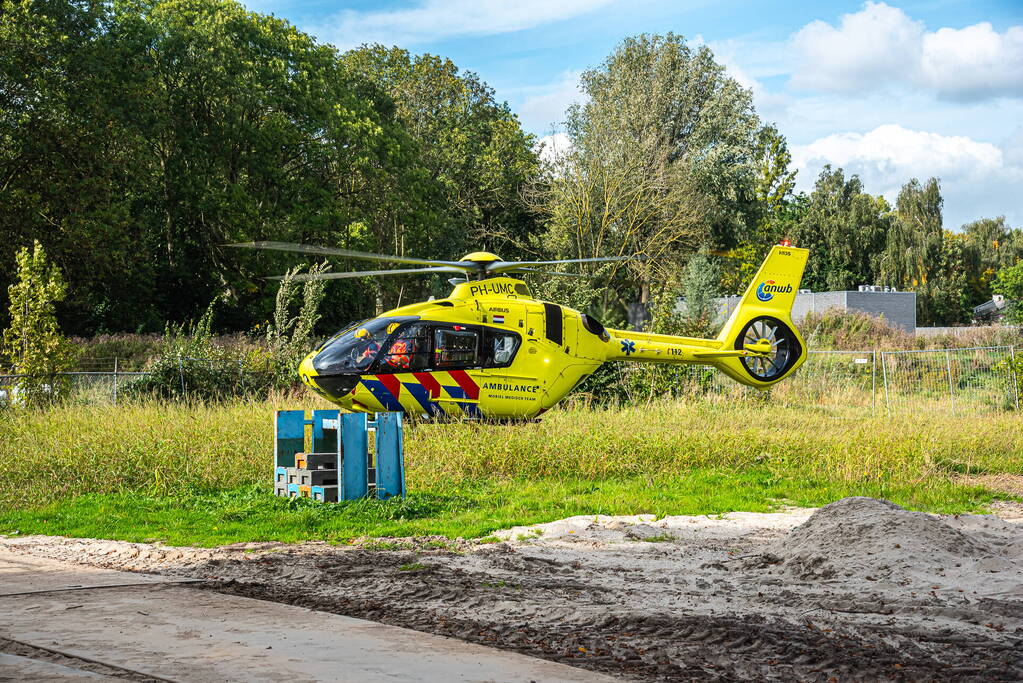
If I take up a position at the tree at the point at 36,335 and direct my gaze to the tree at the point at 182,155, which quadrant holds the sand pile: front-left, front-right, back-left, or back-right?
back-right

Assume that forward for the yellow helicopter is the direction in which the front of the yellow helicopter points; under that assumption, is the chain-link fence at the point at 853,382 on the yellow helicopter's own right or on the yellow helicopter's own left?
on the yellow helicopter's own right

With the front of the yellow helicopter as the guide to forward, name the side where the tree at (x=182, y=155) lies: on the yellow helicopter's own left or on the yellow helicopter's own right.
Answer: on the yellow helicopter's own right

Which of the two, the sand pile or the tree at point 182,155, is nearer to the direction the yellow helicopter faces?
the tree

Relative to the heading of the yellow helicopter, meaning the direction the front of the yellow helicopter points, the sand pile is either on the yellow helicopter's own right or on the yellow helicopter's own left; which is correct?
on the yellow helicopter's own left

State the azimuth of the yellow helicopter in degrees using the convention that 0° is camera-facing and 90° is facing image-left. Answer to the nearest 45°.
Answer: approximately 90°

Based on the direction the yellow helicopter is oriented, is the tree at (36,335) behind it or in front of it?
in front

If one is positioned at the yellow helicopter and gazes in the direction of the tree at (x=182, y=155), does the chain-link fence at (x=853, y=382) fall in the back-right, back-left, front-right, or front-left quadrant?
front-right

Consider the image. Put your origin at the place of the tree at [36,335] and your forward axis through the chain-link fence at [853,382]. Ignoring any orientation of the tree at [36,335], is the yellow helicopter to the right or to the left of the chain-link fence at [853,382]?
right

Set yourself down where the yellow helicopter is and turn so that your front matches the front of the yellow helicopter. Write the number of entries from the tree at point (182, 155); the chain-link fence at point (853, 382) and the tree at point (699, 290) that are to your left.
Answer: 0

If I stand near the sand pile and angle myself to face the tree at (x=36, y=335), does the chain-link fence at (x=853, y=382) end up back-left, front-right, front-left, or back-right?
front-right

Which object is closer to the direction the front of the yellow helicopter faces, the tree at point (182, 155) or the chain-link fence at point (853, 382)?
the tree

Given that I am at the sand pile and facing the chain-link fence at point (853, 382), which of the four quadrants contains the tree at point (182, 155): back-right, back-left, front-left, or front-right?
front-left

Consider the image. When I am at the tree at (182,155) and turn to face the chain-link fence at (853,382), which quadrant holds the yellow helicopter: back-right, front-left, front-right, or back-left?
front-right

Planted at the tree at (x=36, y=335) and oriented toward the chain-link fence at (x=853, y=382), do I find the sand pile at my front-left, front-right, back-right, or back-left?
front-right

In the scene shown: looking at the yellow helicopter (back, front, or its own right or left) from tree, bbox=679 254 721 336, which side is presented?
right
